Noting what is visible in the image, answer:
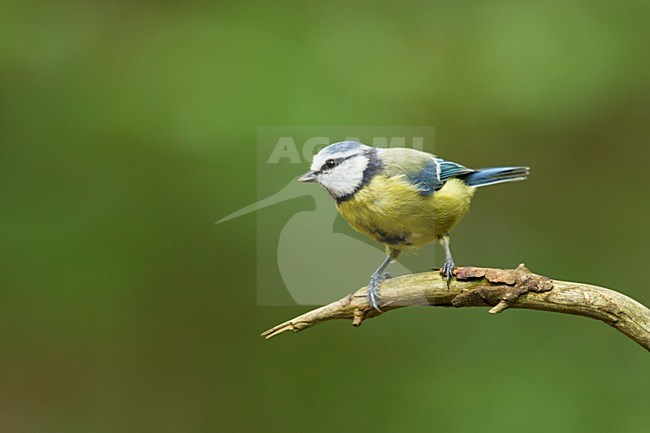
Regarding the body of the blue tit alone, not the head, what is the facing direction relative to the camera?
to the viewer's left
